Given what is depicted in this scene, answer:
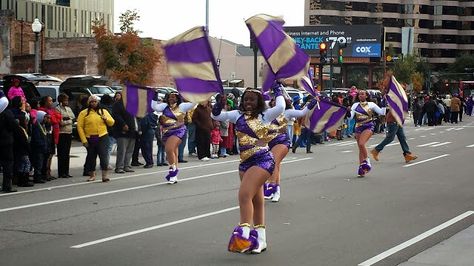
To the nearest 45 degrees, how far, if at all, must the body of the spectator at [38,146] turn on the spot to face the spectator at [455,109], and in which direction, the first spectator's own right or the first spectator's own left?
approximately 45° to the first spectator's own left

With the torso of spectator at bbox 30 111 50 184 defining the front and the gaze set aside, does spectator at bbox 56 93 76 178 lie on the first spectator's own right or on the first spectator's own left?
on the first spectator's own left

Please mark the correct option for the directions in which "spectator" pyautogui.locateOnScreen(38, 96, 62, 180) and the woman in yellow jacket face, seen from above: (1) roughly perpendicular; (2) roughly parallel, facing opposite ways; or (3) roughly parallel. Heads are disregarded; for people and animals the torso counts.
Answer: roughly perpendicular

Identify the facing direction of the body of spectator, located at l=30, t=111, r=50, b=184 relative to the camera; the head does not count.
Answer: to the viewer's right

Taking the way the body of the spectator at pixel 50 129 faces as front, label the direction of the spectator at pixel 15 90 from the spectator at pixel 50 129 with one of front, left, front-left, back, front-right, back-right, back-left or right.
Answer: back-left

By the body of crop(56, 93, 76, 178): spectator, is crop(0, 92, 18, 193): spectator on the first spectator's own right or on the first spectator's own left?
on the first spectator's own right

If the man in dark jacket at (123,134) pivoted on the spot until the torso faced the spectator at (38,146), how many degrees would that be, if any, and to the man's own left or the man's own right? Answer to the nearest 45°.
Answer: approximately 90° to the man's own right

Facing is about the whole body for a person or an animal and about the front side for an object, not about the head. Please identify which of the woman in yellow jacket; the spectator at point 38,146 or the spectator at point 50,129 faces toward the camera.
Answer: the woman in yellow jacket

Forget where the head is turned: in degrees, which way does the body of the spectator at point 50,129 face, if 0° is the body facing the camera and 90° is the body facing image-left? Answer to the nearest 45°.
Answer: approximately 270°

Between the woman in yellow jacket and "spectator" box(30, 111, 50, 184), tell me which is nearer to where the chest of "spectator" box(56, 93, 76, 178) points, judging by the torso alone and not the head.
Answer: the woman in yellow jacket

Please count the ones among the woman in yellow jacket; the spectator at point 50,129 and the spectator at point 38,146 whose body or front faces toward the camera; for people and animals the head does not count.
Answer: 1

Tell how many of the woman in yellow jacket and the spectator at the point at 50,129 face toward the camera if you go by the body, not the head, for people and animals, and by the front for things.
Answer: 1

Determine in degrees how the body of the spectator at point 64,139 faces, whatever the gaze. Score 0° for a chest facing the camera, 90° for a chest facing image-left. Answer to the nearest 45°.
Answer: approximately 315°
